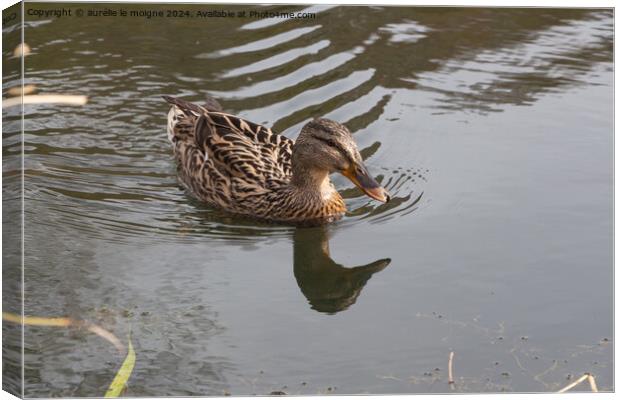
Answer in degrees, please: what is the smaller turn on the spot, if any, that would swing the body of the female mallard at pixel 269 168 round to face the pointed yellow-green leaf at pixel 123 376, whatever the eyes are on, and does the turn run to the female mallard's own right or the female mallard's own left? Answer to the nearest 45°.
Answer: approximately 45° to the female mallard's own right

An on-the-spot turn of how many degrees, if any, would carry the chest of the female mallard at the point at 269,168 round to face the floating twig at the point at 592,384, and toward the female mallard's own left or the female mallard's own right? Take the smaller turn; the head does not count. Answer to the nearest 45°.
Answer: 0° — it already faces it

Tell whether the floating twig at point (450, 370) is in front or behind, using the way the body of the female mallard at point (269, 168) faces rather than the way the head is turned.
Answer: in front

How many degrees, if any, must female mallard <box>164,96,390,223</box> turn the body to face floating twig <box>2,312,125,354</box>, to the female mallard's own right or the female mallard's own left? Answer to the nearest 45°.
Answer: approximately 90° to the female mallard's own right

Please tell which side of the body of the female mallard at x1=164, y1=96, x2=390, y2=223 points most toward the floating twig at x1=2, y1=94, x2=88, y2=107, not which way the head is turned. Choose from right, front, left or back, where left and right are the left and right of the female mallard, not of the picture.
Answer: back

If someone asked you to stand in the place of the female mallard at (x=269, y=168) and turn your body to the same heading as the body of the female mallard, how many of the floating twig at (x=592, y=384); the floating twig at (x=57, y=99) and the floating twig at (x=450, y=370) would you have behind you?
1

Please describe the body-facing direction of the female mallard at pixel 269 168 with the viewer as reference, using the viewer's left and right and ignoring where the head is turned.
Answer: facing the viewer and to the right of the viewer
